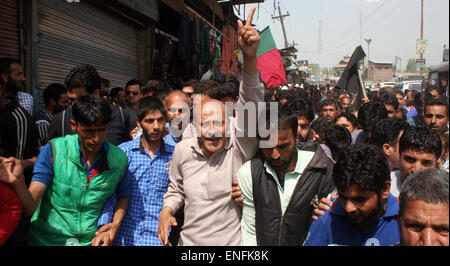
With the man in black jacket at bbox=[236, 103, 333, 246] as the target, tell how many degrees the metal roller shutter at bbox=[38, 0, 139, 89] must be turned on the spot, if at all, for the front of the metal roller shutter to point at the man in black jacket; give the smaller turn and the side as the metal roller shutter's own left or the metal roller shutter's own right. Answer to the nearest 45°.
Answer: approximately 45° to the metal roller shutter's own right

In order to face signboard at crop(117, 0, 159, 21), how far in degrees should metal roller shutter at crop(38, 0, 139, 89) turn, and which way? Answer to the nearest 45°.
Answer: approximately 90° to its left

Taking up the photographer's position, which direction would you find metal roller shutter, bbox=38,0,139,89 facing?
facing the viewer and to the right of the viewer

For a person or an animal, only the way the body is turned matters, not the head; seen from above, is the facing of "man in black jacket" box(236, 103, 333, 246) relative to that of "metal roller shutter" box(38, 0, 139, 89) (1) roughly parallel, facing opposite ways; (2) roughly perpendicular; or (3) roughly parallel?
roughly perpendicular

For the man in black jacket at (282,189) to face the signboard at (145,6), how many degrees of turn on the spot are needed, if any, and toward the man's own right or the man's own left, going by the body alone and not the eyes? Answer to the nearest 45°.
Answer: approximately 135° to the man's own right

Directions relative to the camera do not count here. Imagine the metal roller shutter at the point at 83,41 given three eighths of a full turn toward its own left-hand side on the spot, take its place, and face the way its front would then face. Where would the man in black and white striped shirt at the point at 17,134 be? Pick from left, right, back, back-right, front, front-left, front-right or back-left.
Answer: back

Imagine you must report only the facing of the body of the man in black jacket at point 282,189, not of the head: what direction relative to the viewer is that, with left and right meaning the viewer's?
facing the viewer

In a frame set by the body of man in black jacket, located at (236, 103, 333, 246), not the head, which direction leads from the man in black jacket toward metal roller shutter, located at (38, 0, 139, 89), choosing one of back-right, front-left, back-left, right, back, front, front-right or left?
back-right

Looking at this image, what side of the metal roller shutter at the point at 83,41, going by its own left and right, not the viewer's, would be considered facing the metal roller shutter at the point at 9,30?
right

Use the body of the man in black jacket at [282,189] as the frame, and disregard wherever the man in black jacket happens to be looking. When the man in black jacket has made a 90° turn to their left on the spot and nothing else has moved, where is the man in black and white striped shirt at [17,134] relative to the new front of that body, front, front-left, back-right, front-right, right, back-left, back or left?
back
